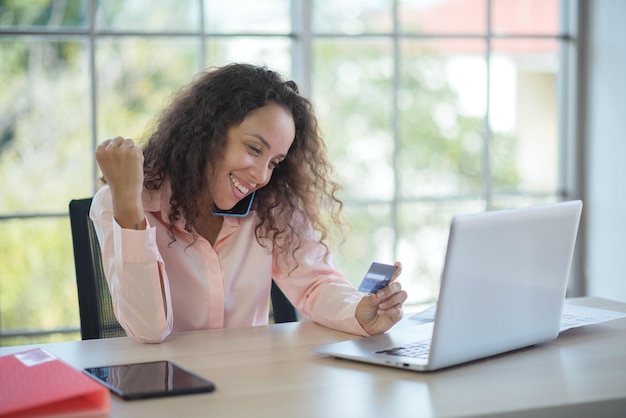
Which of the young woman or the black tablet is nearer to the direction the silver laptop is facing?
the young woman

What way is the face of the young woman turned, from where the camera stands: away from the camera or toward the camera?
toward the camera

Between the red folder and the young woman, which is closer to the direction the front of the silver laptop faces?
the young woman

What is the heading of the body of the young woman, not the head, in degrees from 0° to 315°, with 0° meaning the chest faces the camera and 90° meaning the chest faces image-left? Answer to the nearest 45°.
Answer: approximately 315°

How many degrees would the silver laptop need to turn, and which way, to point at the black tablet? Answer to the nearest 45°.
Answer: approximately 90° to its left

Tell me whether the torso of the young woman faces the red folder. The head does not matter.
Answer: no

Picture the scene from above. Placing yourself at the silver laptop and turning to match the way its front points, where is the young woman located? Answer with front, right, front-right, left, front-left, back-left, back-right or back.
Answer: front

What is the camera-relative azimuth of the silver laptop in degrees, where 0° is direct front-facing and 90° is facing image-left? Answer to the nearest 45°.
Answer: approximately 135°

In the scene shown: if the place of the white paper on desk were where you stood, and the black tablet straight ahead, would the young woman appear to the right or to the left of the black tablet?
right

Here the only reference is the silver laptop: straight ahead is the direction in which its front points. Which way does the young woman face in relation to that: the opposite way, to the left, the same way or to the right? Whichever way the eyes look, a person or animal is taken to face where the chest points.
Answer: the opposite way
